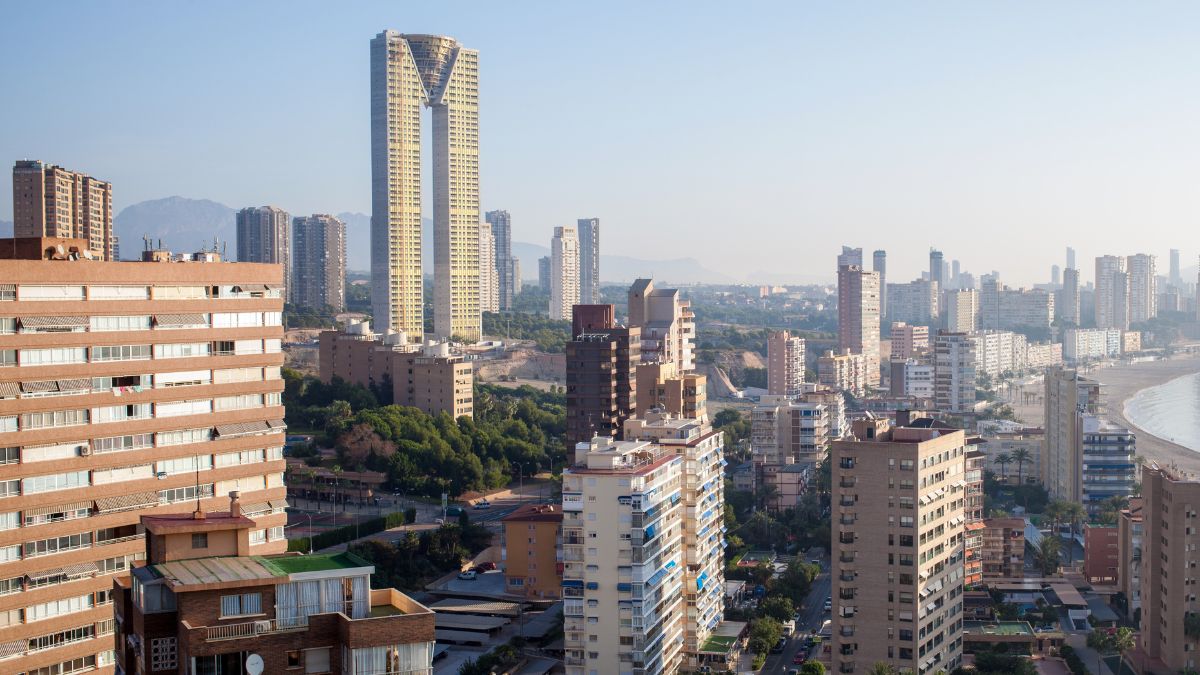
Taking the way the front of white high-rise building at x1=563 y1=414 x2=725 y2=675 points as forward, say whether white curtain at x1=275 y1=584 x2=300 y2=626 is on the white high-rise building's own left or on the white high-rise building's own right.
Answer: on the white high-rise building's own right

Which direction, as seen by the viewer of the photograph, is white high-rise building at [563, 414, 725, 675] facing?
facing the viewer and to the right of the viewer

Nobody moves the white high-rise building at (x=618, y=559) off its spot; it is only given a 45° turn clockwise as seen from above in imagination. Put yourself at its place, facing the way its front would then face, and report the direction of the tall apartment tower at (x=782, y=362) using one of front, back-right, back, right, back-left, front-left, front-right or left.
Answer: back

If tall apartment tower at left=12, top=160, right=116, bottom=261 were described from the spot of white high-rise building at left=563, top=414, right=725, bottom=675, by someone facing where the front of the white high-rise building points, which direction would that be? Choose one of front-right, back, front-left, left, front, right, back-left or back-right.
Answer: back

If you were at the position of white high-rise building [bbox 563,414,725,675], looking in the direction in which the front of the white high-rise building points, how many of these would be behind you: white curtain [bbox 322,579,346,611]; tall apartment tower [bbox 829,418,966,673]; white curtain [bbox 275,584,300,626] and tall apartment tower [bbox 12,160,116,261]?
1

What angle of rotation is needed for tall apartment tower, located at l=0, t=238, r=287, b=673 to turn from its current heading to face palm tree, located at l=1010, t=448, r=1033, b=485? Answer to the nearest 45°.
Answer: approximately 135° to its left

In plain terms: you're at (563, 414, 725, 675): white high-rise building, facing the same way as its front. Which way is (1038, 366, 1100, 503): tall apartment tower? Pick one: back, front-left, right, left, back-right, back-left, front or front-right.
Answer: left

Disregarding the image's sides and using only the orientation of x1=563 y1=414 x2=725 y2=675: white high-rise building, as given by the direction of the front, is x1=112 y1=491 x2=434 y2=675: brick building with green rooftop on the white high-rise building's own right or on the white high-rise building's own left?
on the white high-rise building's own right

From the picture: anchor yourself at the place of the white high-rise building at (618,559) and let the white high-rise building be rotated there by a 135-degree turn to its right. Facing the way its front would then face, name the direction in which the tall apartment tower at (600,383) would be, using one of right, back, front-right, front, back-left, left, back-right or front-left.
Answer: right

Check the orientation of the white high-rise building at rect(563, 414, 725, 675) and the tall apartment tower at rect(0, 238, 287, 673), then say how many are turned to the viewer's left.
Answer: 0

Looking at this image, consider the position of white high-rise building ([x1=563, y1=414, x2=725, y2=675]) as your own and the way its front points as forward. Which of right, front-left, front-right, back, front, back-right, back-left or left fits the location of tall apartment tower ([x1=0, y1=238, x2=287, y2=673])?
right

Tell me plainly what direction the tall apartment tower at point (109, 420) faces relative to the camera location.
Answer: facing the viewer
